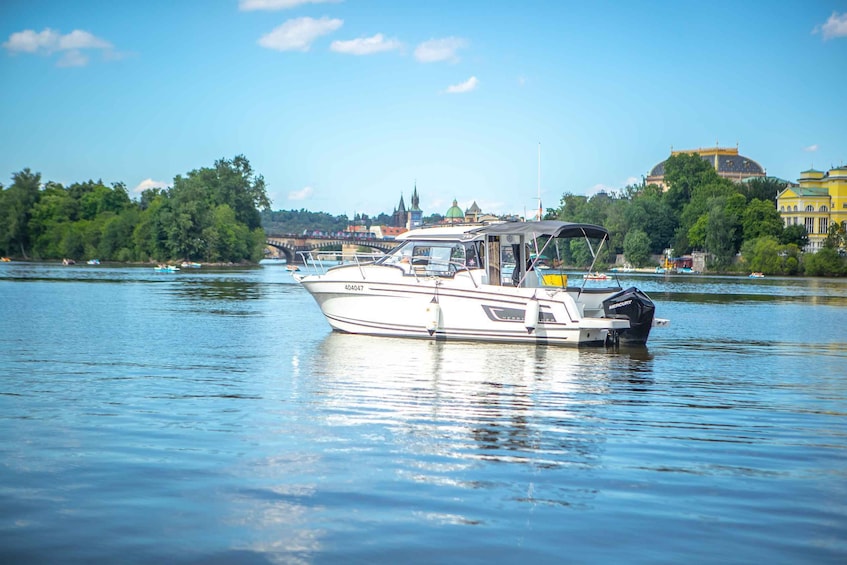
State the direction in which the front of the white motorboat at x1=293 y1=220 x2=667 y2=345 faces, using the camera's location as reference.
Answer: facing to the left of the viewer
